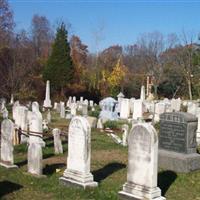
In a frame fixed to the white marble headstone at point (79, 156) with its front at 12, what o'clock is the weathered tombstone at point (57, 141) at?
The weathered tombstone is roughly at 4 o'clock from the white marble headstone.

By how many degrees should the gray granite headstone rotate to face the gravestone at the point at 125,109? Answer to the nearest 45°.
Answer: approximately 135° to its right

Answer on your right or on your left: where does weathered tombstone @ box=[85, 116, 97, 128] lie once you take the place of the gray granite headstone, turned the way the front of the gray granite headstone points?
on your right

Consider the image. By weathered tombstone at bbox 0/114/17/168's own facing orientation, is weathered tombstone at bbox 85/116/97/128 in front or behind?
behind

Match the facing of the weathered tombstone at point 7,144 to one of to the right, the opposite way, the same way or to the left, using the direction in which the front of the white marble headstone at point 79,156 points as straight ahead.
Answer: the same way

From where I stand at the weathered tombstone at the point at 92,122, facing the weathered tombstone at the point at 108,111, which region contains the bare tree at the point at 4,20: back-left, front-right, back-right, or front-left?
front-left

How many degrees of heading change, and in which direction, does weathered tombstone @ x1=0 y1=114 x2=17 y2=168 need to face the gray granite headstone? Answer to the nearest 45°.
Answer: approximately 135° to its left

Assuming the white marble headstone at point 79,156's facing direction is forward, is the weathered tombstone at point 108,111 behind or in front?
behind

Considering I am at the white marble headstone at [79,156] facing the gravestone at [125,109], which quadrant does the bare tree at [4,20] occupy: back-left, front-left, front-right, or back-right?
front-left

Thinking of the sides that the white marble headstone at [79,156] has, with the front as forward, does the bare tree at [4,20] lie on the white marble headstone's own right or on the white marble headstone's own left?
on the white marble headstone's own right

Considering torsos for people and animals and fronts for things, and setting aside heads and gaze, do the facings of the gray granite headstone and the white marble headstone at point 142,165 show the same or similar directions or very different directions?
same or similar directions

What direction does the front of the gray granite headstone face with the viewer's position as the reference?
facing the viewer and to the left of the viewer

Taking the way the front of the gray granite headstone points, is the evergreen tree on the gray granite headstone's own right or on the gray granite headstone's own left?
on the gray granite headstone's own right

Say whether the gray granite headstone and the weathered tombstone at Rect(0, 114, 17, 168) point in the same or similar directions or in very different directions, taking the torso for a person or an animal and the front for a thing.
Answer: same or similar directions
